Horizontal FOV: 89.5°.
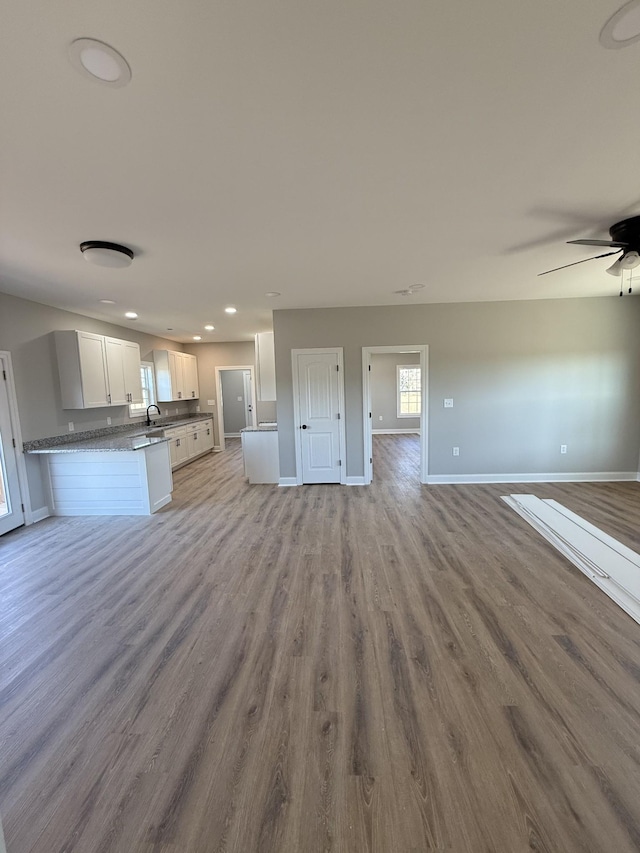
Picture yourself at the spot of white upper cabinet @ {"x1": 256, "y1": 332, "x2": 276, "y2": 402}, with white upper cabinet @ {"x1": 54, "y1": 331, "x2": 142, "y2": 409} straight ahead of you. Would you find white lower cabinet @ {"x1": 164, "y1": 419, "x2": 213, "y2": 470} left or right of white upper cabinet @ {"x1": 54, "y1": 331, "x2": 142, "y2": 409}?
right

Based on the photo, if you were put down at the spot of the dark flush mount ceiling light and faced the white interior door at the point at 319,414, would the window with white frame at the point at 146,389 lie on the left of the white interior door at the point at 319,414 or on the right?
left

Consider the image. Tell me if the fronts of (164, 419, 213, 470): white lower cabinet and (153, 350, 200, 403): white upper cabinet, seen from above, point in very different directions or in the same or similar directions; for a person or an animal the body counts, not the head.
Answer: same or similar directions

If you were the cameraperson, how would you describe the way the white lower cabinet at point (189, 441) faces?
facing the viewer and to the right of the viewer

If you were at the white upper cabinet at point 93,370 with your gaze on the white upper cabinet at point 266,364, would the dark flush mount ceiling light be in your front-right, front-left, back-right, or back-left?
front-right

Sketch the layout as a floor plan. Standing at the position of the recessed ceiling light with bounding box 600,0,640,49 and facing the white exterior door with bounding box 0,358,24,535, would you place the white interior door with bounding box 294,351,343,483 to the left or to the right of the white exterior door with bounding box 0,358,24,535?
right

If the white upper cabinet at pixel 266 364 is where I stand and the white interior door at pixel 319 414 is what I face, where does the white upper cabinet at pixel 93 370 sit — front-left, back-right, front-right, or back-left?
back-right

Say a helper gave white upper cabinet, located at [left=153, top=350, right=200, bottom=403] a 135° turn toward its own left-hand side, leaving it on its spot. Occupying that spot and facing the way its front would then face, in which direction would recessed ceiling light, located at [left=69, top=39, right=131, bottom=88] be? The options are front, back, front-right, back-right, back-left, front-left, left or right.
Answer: back

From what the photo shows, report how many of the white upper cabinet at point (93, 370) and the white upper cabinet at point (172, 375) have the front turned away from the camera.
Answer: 0
